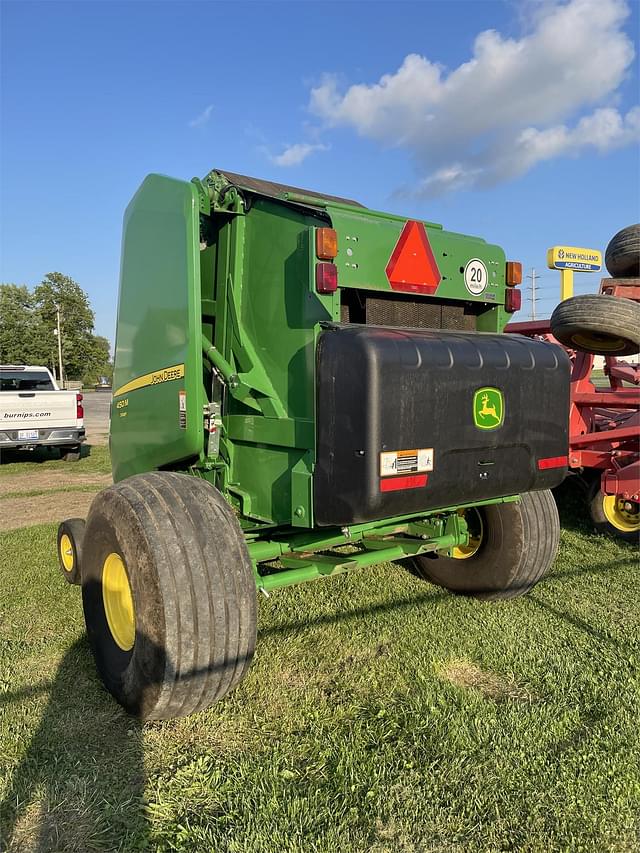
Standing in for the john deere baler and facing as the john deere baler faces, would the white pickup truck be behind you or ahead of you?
ahead

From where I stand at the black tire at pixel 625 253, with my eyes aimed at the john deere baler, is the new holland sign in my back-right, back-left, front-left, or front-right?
back-right

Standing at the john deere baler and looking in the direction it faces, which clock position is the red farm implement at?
The red farm implement is roughly at 3 o'clock from the john deere baler.

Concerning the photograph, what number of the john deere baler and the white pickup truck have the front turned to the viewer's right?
0

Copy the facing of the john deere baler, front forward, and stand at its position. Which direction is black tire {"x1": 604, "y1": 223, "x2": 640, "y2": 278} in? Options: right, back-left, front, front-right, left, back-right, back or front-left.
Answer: right

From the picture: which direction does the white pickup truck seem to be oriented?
away from the camera

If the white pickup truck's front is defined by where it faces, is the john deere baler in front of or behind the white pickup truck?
behind

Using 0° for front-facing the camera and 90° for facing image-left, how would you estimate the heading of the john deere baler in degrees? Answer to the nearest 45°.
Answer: approximately 135°

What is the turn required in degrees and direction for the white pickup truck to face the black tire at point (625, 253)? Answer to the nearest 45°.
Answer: approximately 135° to its right
